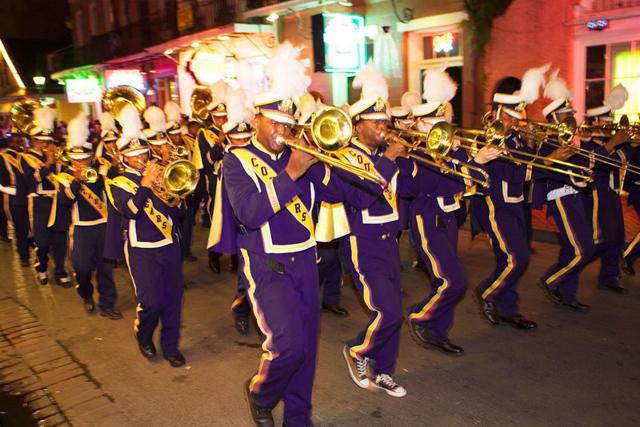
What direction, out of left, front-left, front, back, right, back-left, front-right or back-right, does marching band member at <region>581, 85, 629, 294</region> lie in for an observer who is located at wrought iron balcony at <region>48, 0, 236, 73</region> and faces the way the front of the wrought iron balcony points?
front-left

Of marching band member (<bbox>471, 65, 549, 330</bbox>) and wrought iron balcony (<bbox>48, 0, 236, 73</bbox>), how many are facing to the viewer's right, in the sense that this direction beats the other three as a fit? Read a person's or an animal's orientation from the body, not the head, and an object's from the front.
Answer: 1

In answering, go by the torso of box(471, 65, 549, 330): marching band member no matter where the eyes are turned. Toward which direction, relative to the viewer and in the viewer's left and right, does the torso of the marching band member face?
facing to the right of the viewer

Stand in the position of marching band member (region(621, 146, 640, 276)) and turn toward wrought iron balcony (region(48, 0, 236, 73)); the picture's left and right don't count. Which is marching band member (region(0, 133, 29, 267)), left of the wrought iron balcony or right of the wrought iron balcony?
left

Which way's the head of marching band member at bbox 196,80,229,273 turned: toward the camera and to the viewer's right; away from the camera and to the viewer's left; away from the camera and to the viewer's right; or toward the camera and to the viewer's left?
toward the camera and to the viewer's right

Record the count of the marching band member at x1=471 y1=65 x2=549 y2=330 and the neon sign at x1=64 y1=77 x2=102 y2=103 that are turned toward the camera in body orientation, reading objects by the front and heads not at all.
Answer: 1
